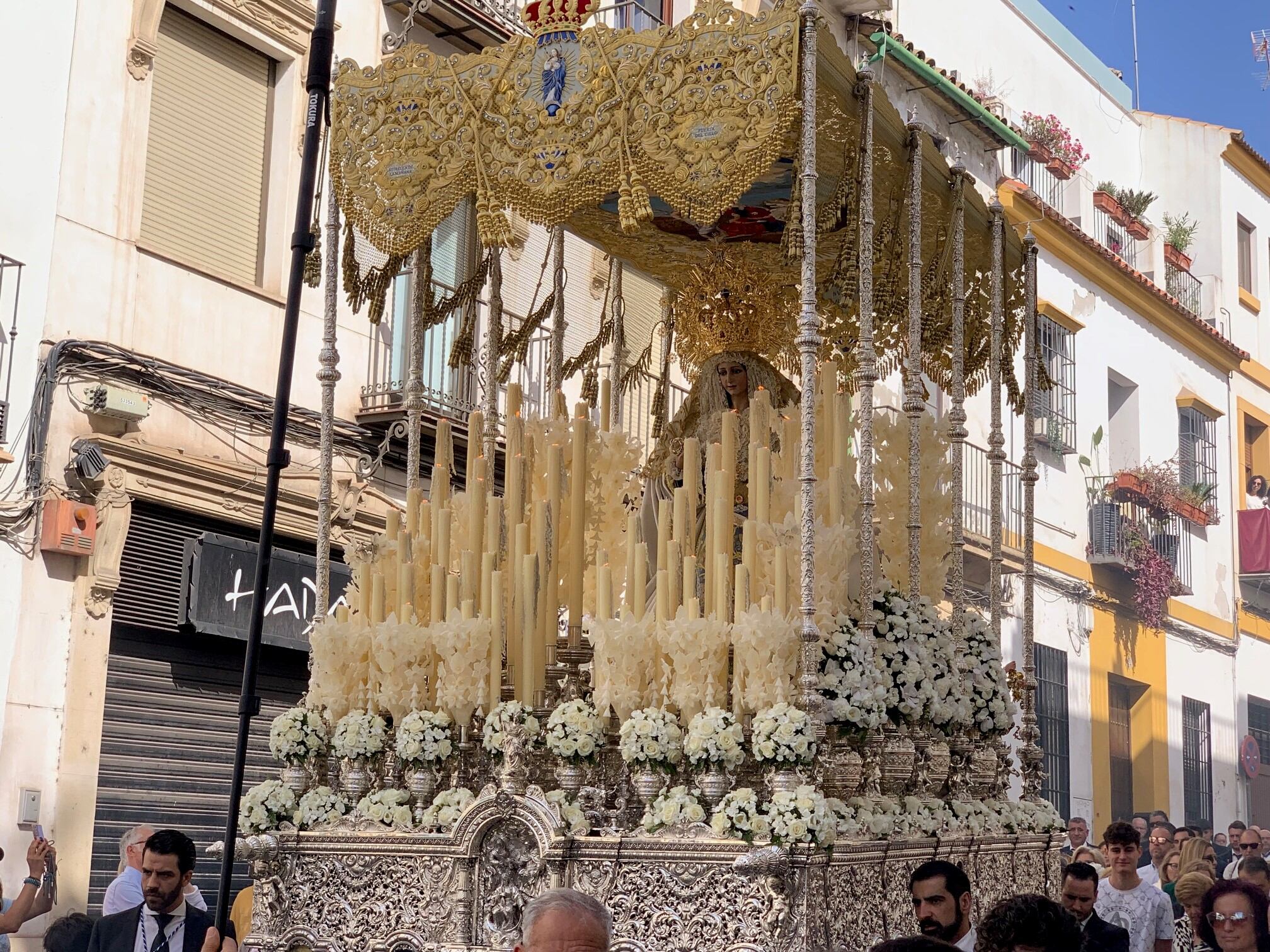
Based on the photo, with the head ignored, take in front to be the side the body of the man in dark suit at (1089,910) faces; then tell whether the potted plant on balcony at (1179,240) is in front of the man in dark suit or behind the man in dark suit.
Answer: behind

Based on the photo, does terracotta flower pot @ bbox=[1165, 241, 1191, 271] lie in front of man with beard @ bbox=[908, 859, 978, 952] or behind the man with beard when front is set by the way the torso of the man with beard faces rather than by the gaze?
behind

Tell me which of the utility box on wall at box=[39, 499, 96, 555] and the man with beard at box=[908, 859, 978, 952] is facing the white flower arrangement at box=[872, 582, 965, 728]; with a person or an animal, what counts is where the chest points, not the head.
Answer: the utility box on wall

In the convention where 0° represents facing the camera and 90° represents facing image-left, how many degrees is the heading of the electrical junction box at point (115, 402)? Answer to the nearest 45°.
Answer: approximately 315°

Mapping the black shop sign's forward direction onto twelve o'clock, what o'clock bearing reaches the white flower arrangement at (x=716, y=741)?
The white flower arrangement is roughly at 1 o'clock from the black shop sign.

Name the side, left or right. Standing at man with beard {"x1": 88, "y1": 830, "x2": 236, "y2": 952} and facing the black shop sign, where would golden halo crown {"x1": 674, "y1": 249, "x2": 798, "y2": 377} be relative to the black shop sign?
right

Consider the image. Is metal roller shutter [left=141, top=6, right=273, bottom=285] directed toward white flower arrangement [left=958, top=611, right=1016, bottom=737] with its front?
yes

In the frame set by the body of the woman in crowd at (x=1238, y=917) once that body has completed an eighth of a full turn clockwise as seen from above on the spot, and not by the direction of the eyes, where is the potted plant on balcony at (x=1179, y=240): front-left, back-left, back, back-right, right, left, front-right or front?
right
